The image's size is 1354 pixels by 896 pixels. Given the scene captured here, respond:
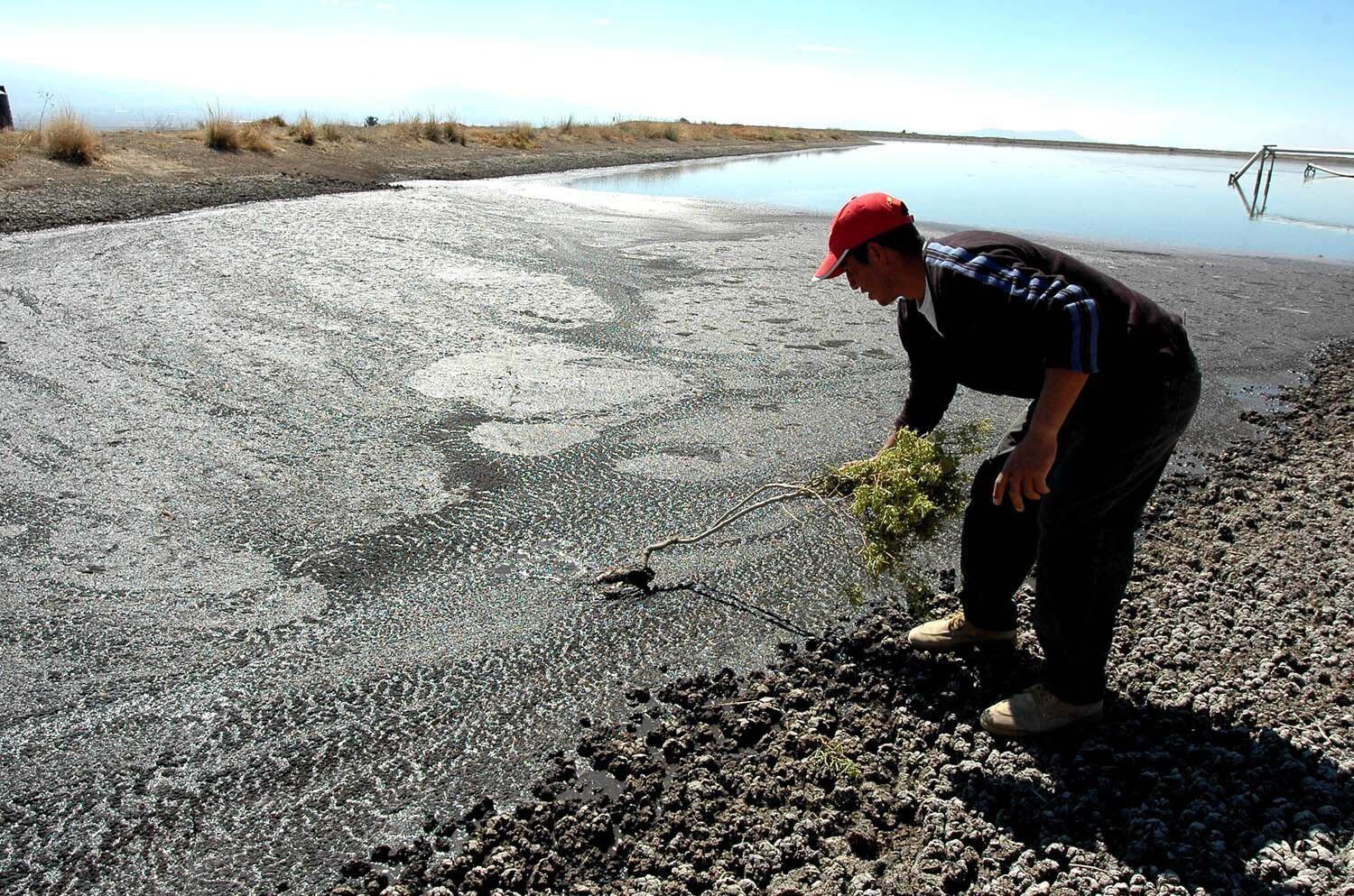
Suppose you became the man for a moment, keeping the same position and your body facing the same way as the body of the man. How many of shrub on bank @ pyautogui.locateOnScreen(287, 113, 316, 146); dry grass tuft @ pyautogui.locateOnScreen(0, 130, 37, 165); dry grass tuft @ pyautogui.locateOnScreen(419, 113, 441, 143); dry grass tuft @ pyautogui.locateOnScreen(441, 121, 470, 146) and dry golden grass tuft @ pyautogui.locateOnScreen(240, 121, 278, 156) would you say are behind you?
0

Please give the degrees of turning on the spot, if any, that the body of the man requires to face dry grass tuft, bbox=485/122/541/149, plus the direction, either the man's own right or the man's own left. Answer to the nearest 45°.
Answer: approximately 45° to the man's own right

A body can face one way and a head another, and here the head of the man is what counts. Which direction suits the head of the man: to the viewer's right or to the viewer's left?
to the viewer's left

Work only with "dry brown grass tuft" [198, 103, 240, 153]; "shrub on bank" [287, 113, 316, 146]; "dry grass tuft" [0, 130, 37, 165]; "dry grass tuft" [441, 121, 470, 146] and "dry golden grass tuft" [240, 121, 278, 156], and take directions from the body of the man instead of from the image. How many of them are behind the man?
0

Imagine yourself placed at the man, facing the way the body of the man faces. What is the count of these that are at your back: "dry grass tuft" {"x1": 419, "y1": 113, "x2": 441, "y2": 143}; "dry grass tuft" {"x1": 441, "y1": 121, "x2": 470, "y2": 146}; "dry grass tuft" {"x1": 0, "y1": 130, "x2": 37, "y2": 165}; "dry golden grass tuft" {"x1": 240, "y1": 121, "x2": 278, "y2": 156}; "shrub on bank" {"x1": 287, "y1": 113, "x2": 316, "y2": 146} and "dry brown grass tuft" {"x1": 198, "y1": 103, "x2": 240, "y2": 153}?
0

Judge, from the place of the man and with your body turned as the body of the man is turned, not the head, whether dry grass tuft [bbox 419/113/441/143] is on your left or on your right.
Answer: on your right

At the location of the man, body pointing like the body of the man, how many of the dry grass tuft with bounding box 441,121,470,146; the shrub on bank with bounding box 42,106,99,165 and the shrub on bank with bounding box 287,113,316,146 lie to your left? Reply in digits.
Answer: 0

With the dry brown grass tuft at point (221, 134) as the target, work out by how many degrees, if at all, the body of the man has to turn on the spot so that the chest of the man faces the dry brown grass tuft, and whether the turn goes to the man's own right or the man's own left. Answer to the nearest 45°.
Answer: approximately 45° to the man's own right

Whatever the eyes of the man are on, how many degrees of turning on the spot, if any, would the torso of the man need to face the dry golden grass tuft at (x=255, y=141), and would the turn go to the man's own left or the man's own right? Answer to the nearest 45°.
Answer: approximately 45° to the man's own right

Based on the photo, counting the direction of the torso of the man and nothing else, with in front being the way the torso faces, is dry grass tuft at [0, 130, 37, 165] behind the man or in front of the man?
in front

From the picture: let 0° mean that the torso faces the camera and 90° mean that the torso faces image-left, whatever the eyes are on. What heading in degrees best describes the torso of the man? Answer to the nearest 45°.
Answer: approximately 90°

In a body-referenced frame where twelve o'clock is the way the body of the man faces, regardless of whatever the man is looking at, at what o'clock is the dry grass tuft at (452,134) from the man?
The dry grass tuft is roughly at 2 o'clock from the man.

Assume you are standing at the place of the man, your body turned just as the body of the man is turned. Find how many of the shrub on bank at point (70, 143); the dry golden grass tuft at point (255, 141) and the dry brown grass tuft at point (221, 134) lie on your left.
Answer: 0
